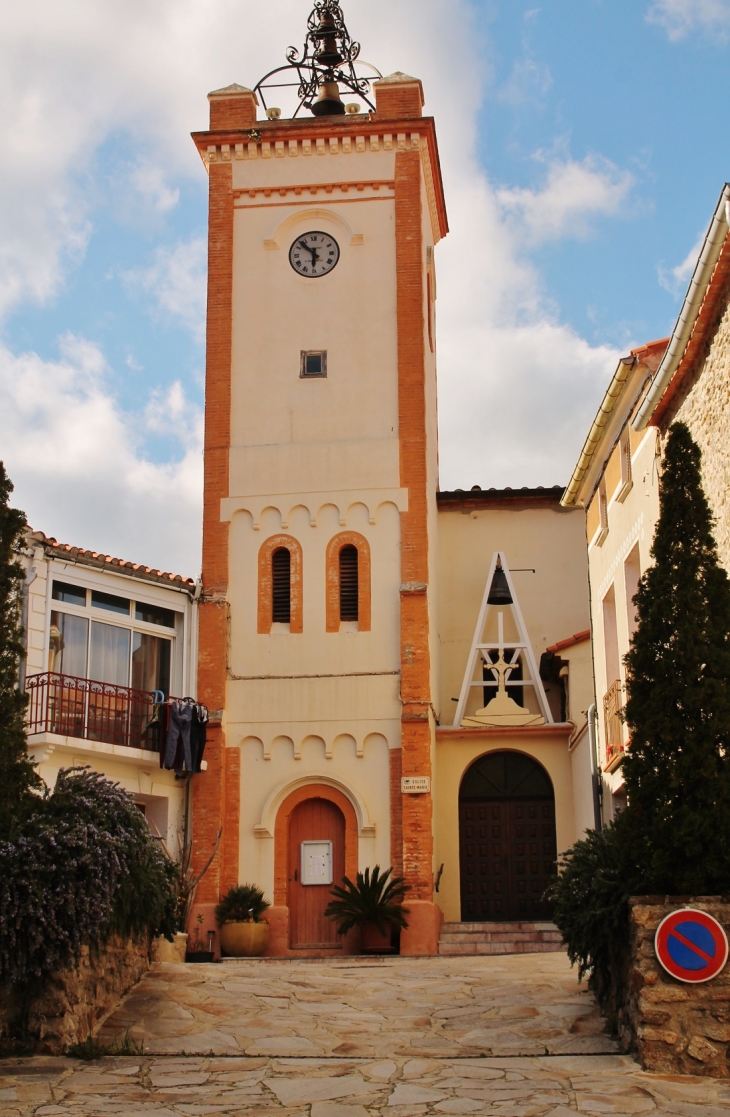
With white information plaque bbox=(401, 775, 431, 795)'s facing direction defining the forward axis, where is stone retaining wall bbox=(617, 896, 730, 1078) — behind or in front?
in front

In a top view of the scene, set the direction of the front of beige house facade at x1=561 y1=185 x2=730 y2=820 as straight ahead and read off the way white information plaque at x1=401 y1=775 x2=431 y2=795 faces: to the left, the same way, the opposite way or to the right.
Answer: to the left

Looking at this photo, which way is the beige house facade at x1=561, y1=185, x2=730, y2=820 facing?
to the viewer's left

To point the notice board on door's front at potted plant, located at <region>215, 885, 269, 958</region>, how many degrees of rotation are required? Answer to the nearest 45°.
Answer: approximately 45° to its right

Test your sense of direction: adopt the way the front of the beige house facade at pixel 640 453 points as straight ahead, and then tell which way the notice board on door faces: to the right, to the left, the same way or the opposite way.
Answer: to the left

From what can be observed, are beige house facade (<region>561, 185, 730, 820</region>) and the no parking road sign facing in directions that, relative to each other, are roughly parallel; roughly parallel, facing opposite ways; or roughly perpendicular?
roughly perpendicular

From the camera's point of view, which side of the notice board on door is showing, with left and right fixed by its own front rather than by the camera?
front

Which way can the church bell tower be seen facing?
toward the camera

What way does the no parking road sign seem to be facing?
toward the camera

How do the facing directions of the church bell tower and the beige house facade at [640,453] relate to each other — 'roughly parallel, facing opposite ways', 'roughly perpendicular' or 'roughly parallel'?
roughly perpendicular

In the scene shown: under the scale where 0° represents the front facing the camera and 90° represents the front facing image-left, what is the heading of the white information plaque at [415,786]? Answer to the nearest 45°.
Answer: approximately 0°

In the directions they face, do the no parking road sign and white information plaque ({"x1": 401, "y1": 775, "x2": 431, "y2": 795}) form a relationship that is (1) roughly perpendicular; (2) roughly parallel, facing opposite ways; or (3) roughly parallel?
roughly parallel

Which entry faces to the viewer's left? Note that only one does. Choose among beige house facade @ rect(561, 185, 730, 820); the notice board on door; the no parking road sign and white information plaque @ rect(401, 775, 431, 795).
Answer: the beige house facade

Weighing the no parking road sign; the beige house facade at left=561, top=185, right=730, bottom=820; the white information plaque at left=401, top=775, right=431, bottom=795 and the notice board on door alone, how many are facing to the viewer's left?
1

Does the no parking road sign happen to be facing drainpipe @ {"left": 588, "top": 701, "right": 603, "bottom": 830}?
no

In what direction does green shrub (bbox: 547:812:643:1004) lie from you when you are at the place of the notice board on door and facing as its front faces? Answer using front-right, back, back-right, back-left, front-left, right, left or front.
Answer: front
